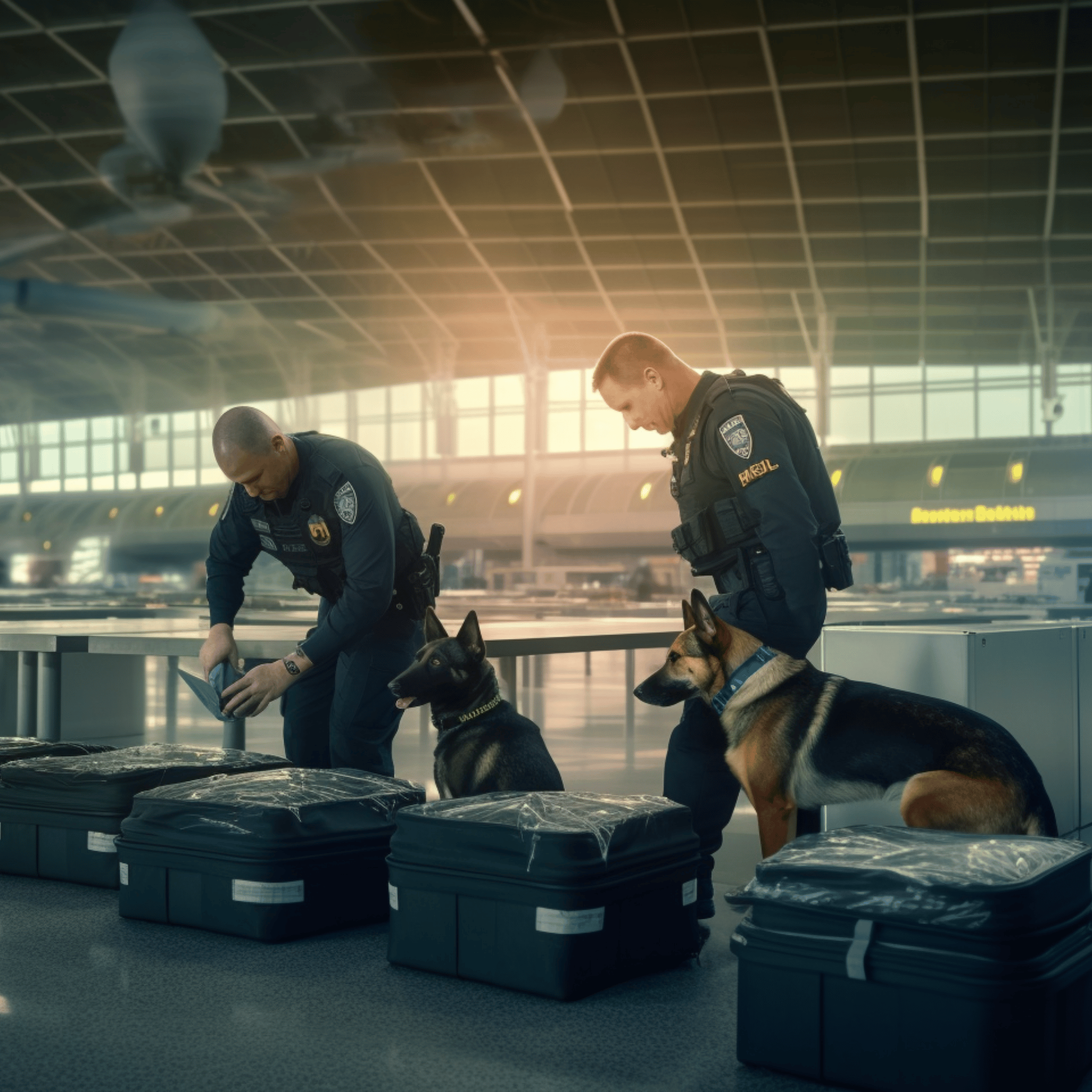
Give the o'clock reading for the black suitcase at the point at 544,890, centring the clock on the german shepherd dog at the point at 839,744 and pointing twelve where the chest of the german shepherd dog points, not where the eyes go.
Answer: The black suitcase is roughly at 11 o'clock from the german shepherd dog.

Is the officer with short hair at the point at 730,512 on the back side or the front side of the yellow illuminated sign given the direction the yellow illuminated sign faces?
on the front side

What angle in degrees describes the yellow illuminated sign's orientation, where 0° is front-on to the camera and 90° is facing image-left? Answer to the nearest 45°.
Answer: approximately 0°

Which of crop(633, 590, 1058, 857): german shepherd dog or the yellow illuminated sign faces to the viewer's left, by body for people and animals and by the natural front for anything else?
the german shepherd dog

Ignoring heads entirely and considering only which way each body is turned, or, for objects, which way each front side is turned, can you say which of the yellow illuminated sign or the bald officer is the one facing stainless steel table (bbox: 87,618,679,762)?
the yellow illuminated sign

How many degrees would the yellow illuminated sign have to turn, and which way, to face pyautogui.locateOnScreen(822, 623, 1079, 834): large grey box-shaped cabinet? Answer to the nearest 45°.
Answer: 0° — it already faces it

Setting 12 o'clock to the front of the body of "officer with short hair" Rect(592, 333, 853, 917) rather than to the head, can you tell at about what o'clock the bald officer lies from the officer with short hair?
The bald officer is roughly at 1 o'clock from the officer with short hair.

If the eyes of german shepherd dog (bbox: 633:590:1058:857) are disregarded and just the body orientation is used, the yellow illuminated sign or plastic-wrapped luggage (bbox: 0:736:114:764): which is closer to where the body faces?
the plastic-wrapped luggage

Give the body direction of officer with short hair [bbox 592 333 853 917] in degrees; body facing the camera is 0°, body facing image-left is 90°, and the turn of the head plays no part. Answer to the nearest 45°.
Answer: approximately 90°

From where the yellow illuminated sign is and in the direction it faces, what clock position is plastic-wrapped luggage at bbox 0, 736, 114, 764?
The plastic-wrapped luggage is roughly at 12 o'clock from the yellow illuminated sign.

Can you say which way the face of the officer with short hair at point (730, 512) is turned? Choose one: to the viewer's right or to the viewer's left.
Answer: to the viewer's left

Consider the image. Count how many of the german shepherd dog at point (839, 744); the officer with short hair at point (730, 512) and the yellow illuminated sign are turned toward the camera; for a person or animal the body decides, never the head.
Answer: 1

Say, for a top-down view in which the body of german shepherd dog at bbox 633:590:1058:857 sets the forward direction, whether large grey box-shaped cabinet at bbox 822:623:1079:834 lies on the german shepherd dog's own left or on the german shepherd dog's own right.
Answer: on the german shepherd dog's own right

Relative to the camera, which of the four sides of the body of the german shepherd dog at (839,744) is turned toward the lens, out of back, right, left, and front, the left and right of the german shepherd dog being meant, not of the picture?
left

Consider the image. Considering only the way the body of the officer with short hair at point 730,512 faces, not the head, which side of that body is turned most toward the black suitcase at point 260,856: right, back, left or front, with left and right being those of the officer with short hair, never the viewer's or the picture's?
front

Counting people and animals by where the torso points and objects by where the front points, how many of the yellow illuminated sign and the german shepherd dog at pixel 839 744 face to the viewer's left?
1

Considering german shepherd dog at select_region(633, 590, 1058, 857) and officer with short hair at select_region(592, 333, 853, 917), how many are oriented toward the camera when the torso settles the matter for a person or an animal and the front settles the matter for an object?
0

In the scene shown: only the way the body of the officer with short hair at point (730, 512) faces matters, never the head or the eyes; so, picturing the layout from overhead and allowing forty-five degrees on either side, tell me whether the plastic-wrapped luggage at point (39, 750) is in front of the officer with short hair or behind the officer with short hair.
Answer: in front
